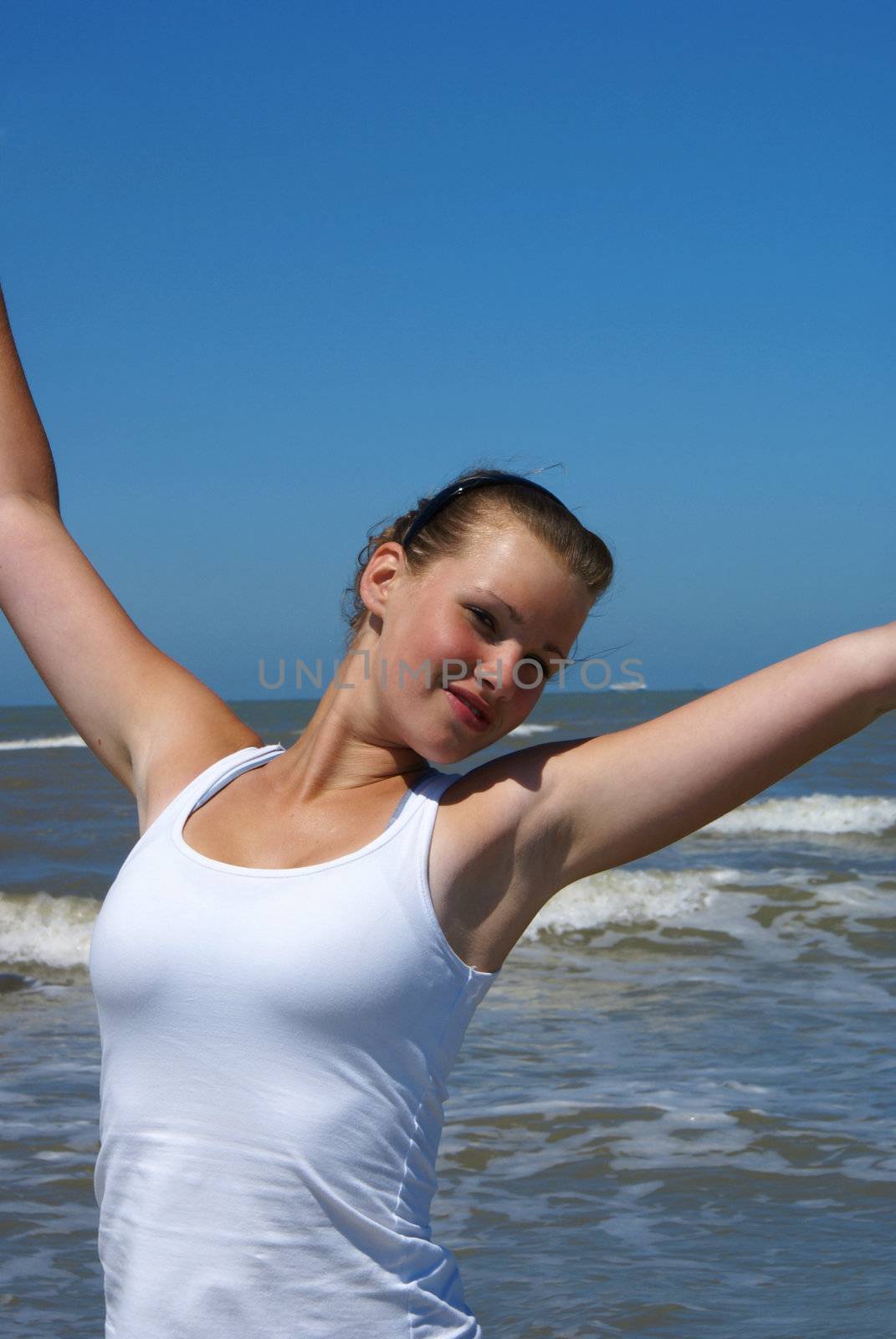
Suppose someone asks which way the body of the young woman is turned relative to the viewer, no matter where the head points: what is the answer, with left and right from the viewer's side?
facing the viewer and to the left of the viewer
